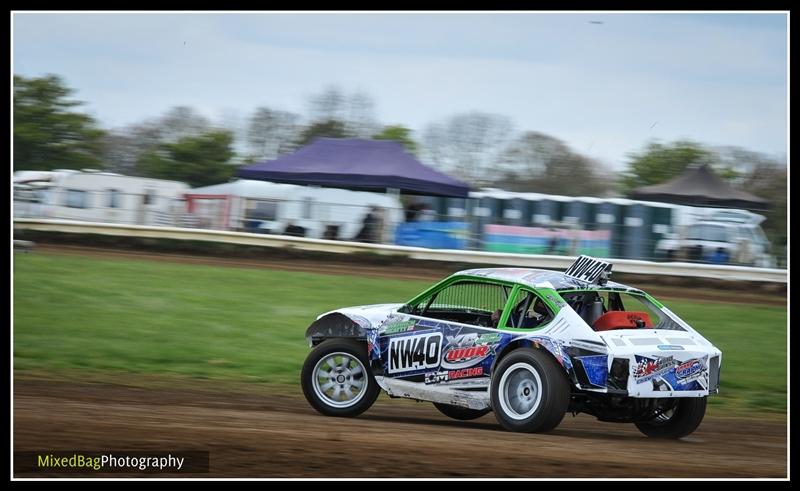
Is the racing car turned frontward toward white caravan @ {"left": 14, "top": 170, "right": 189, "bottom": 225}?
yes

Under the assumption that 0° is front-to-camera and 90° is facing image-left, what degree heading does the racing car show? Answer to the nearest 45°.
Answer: approximately 135°

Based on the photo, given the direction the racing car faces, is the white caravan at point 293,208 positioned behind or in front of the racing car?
in front

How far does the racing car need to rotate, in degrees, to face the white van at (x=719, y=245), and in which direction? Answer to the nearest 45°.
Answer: approximately 45° to its right

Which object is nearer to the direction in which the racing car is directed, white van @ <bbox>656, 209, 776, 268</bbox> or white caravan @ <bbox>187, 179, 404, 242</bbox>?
the white caravan

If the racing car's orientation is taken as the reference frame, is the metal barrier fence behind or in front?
in front
